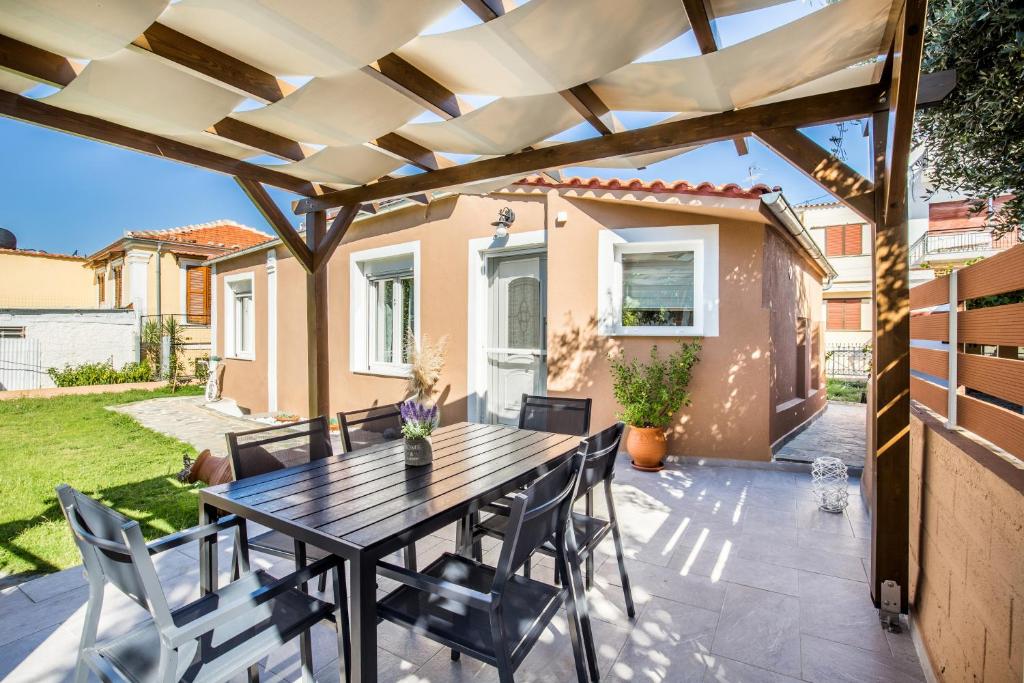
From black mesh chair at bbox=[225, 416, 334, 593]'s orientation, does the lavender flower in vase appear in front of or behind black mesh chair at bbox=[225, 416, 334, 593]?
in front

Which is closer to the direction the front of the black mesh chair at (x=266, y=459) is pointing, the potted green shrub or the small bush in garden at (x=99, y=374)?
the potted green shrub

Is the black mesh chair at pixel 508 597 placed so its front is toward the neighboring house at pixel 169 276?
yes

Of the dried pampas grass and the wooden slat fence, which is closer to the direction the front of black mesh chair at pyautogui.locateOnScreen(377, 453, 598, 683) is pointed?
the dried pampas grass

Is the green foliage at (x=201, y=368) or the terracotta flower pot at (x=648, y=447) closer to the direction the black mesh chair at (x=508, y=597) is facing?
the green foliage

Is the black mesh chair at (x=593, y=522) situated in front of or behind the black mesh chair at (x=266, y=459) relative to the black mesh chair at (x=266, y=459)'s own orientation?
in front

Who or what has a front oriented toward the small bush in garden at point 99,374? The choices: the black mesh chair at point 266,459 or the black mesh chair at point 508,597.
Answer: the black mesh chair at point 508,597

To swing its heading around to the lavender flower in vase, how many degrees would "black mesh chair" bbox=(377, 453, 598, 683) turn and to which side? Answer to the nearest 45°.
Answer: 0° — it already faces it

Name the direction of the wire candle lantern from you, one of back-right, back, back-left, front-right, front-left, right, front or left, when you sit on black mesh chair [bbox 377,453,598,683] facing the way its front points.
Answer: right

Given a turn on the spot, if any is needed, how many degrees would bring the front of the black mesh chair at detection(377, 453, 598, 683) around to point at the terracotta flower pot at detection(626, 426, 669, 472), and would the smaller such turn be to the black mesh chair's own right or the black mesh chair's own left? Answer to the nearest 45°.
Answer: approximately 90° to the black mesh chair's own right

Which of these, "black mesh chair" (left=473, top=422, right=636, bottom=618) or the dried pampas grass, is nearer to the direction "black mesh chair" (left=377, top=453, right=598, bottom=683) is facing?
the dried pampas grass

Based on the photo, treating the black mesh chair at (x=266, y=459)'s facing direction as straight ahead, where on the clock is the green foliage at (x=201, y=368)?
The green foliage is roughly at 7 o'clock from the black mesh chair.

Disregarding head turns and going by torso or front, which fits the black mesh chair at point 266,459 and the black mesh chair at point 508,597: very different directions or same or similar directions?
very different directions

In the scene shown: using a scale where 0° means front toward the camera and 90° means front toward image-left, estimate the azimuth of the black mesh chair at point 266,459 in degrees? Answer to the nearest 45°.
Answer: approximately 315°

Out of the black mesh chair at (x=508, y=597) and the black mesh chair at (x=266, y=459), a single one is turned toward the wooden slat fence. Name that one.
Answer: the black mesh chair at (x=266, y=459)

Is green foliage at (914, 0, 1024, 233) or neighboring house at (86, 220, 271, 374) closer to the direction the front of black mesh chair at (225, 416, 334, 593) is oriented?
the green foliage

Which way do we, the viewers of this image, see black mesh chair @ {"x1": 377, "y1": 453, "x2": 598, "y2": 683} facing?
facing away from the viewer and to the left of the viewer

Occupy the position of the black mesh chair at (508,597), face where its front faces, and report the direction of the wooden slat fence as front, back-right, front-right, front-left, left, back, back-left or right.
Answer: back-right
